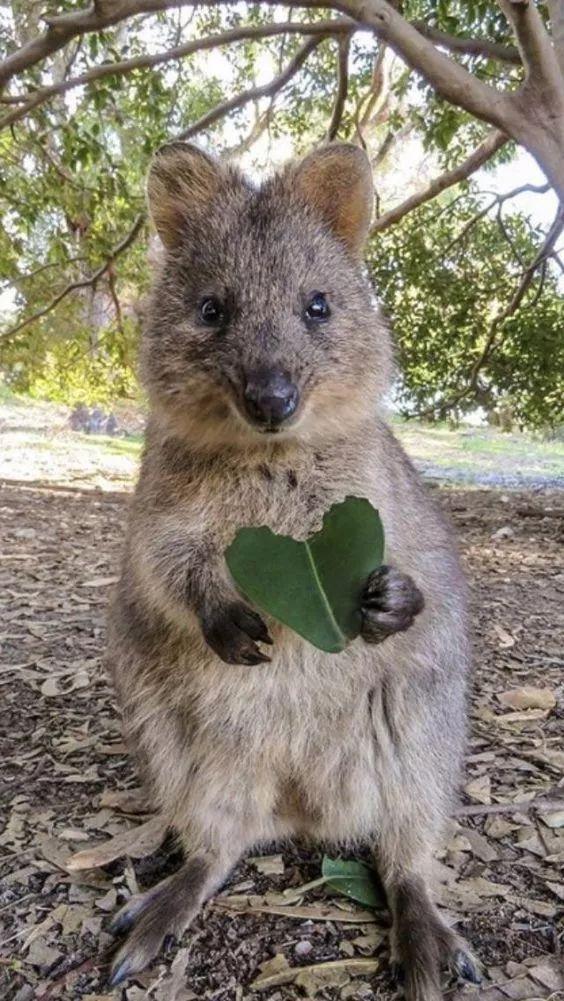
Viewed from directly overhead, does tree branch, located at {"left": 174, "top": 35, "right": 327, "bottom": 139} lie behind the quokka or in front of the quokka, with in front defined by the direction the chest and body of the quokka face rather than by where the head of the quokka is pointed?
behind

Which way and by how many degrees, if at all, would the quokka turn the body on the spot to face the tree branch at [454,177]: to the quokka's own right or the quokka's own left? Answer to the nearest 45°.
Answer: approximately 180°

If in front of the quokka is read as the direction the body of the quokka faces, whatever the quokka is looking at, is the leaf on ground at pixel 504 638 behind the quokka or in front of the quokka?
behind

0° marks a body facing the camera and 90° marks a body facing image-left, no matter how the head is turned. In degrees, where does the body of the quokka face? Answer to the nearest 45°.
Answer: approximately 0°

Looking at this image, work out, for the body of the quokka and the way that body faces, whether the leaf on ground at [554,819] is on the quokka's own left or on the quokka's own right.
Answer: on the quokka's own left

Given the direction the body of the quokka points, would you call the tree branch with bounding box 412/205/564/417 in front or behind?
behind
